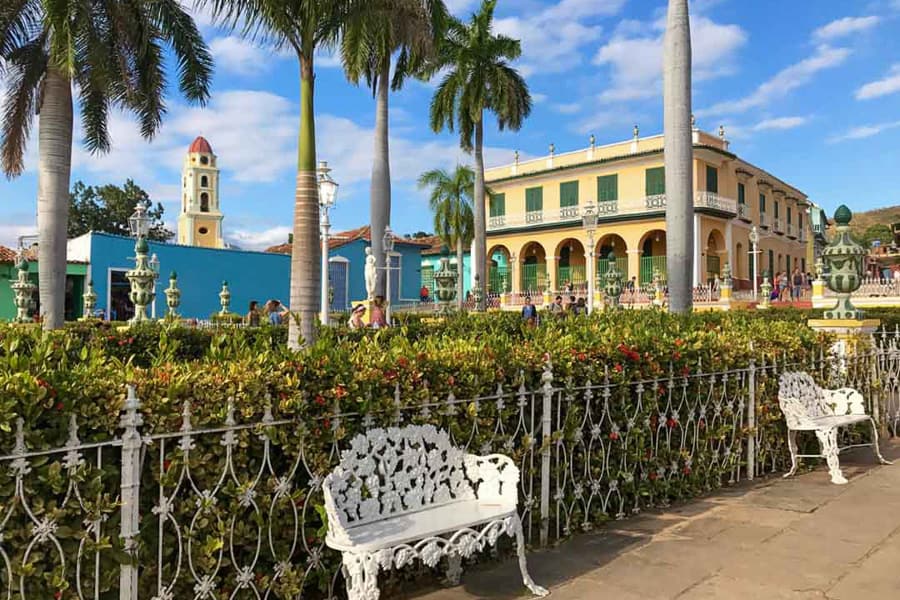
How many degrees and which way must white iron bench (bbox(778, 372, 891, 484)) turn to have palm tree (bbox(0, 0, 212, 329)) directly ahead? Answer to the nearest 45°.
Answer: approximately 135° to its right

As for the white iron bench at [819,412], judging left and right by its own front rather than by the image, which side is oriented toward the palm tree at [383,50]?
back

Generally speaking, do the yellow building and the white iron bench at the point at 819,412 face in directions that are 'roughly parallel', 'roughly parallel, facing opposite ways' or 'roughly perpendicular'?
roughly perpendicular

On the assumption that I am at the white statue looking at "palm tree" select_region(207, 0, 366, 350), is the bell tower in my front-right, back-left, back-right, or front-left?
back-right

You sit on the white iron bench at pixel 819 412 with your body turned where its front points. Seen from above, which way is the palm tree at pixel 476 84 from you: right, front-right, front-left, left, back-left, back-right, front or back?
back

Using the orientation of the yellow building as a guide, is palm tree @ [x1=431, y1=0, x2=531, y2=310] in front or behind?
in front

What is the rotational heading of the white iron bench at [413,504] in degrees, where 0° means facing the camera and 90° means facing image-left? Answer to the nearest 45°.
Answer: approximately 315°

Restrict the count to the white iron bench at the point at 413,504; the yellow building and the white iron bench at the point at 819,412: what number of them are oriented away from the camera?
0

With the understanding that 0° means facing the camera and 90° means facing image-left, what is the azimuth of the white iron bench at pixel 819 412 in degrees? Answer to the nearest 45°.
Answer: approximately 315°

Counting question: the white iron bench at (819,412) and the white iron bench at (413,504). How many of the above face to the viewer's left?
0

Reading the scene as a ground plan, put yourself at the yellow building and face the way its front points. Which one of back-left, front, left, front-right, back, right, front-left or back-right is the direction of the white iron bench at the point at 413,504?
front-left

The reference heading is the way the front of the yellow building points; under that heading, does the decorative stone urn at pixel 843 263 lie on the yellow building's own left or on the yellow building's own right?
on the yellow building's own left

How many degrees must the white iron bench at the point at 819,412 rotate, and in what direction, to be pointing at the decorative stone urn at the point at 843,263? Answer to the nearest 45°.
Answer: approximately 135° to its left
